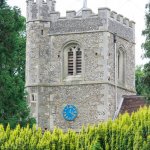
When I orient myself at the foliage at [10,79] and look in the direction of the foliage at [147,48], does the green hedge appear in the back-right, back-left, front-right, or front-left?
front-right

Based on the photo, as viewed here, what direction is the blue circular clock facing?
toward the camera

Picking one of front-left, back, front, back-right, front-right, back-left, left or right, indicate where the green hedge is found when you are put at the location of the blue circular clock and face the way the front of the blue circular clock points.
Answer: front

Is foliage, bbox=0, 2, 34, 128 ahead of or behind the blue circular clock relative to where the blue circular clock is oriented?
ahead
